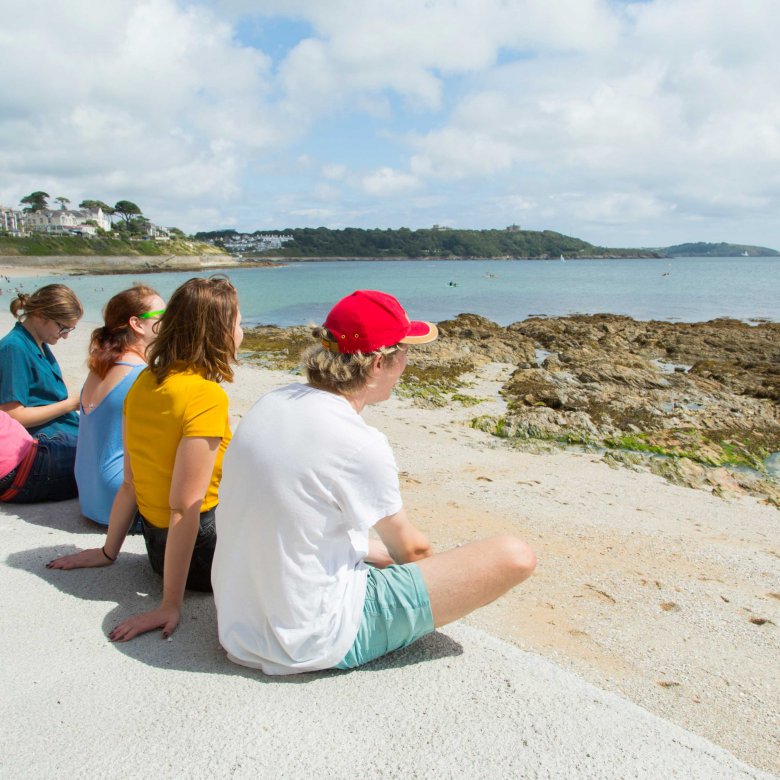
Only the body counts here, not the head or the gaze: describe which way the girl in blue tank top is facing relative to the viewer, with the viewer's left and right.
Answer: facing away from the viewer and to the right of the viewer

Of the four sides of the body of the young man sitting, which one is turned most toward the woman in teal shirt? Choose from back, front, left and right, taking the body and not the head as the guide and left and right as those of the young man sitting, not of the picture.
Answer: left

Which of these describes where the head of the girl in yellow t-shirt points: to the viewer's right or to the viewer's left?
to the viewer's right

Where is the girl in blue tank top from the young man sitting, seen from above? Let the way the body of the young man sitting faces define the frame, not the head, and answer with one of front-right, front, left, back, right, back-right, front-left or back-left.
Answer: left

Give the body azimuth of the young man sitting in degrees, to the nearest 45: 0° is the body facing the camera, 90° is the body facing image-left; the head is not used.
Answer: approximately 225°

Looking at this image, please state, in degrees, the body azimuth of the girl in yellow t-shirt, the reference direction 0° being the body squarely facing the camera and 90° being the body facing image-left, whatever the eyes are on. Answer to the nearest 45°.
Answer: approximately 225°

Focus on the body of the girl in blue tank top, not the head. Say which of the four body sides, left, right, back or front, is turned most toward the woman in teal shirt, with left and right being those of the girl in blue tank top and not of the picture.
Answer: left
